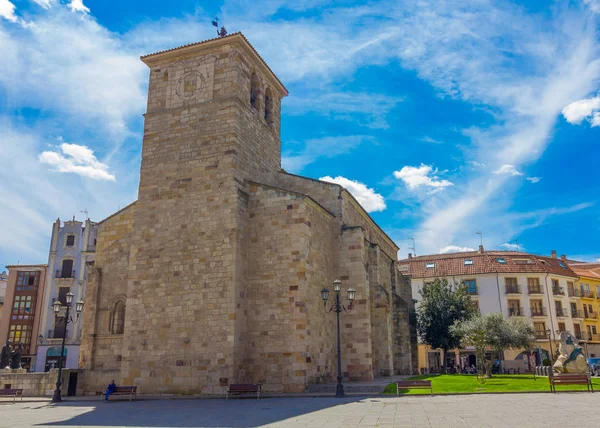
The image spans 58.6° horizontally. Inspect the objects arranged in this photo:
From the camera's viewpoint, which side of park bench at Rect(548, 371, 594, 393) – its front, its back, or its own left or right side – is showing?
front

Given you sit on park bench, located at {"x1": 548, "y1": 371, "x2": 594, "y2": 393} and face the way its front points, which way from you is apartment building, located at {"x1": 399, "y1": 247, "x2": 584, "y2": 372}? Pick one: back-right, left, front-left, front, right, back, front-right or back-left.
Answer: back

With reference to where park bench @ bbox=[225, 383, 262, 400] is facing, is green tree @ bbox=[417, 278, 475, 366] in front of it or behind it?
behind

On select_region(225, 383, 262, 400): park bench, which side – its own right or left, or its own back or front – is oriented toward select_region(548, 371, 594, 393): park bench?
left

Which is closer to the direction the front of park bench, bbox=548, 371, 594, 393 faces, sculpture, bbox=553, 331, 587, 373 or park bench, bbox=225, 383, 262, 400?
the park bench

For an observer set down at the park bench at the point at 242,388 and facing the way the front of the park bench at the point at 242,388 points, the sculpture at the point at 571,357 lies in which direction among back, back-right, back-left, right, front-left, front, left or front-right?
left

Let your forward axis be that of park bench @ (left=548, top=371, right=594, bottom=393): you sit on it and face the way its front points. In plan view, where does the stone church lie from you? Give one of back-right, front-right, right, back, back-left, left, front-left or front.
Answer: right

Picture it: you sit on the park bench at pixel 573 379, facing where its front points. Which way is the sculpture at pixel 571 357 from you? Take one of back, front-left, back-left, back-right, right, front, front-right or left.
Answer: back

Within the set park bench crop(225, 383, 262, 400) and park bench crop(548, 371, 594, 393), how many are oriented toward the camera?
2

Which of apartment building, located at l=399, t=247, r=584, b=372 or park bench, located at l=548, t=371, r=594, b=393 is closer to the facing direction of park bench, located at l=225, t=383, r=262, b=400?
the park bench

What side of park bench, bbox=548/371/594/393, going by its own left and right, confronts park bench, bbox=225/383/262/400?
right

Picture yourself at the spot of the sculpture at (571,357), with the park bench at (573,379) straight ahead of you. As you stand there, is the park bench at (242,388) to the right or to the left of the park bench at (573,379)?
right
